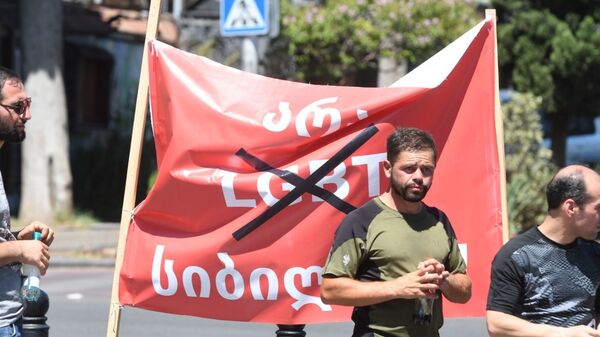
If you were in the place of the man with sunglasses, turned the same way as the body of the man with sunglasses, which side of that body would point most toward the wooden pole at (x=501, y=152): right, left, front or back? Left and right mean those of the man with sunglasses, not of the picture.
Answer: front

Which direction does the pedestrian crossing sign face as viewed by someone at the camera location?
facing the viewer

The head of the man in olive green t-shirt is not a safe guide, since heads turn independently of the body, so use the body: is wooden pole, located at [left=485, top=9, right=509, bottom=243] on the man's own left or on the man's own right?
on the man's own left

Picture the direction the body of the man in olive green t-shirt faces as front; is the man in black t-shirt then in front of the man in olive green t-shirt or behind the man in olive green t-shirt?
in front

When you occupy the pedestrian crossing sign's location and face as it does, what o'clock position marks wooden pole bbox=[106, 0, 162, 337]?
The wooden pole is roughly at 12 o'clock from the pedestrian crossing sign.

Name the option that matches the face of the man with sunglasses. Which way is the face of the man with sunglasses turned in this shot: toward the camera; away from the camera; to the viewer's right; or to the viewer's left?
to the viewer's right

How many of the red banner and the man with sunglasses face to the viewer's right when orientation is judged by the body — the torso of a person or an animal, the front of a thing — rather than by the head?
1

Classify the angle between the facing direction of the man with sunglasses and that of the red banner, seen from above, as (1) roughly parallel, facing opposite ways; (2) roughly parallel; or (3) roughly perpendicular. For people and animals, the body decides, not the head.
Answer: roughly perpendicular

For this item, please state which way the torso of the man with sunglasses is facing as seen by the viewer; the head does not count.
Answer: to the viewer's right

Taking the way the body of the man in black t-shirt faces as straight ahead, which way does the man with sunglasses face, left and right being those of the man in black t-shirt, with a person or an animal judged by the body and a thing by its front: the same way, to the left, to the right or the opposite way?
to the left

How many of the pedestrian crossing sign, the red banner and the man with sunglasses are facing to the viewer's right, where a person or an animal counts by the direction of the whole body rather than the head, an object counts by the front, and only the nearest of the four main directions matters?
1

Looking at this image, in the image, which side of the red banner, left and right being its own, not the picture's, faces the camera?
front

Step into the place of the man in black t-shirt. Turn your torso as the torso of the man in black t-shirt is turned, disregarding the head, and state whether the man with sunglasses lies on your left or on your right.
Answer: on your right

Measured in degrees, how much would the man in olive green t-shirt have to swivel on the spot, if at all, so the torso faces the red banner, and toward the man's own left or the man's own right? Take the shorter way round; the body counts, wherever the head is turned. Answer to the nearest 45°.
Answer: approximately 180°

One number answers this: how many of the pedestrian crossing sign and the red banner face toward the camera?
2
